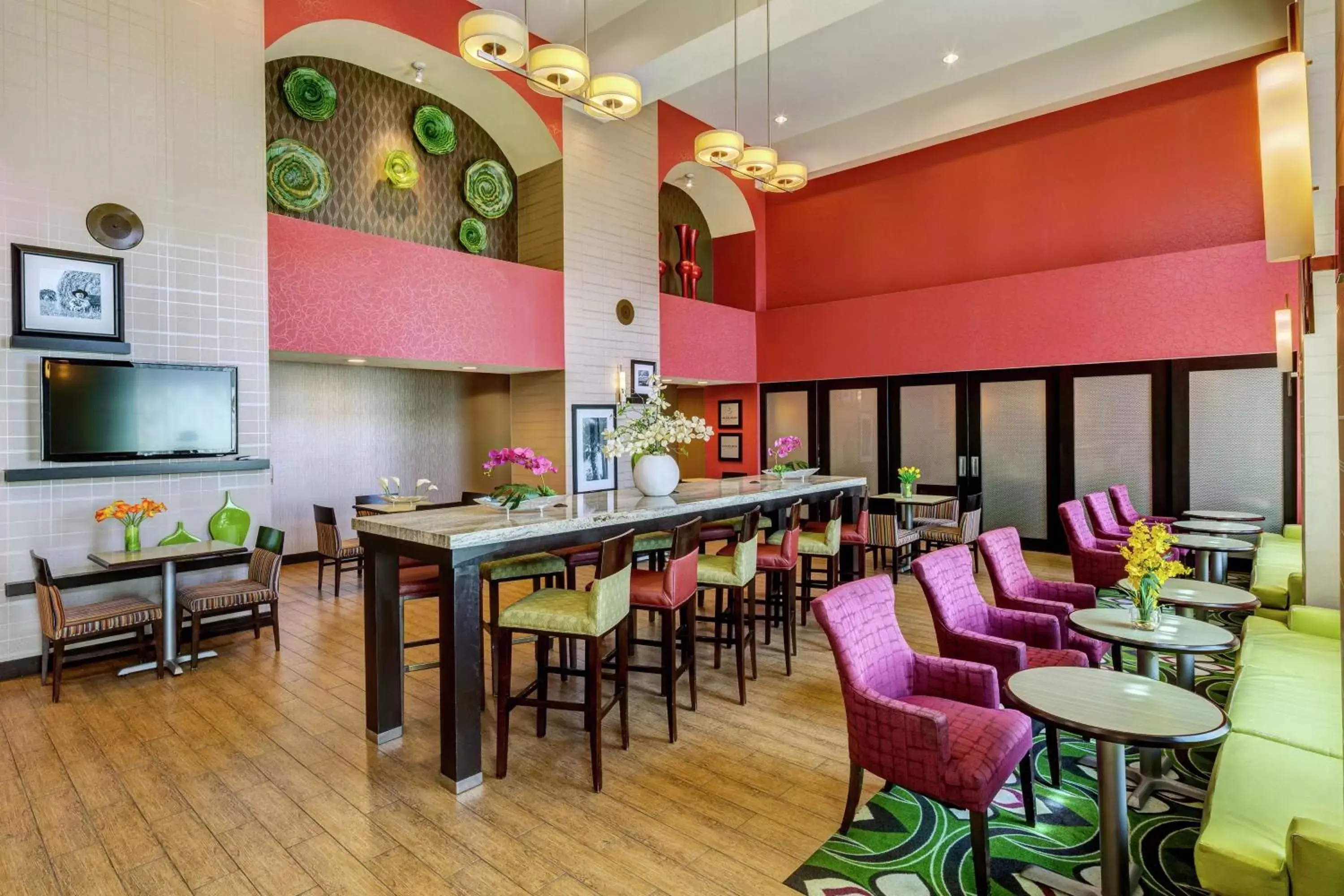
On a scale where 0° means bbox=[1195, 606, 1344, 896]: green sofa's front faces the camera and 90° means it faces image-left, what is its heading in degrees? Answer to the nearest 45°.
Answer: approximately 90°

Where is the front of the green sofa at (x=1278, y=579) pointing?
to the viewer's left

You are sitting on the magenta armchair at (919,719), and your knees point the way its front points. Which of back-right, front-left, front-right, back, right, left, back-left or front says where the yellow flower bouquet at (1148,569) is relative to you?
left

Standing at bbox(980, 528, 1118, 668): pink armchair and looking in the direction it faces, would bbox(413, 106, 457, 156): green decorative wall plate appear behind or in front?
behind

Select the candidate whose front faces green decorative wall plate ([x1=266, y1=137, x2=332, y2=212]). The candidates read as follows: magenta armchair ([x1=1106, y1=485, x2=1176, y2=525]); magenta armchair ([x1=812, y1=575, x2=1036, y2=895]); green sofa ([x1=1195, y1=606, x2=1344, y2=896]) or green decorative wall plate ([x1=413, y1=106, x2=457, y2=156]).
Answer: the green sofa

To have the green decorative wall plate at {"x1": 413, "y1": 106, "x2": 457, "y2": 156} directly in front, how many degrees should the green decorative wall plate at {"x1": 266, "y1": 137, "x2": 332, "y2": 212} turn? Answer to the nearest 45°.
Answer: approximately 90° to its left

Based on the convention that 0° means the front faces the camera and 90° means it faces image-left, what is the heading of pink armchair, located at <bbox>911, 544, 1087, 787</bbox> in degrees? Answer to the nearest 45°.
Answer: approximately 315°

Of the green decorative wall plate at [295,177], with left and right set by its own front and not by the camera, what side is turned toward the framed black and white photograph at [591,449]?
left

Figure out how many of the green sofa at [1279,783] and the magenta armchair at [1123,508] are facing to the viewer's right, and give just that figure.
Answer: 1
